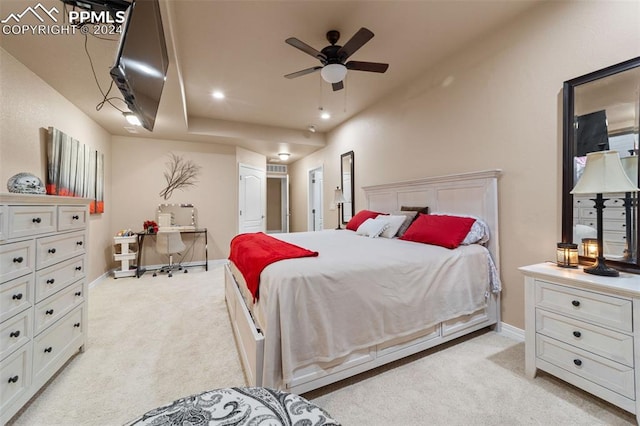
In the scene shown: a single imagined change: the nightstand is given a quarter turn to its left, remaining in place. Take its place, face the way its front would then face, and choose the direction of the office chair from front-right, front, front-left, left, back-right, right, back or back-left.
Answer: back-right

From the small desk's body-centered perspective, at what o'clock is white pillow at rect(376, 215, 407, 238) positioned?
The white pillow is roughly at 11 o'clock from the small desk.

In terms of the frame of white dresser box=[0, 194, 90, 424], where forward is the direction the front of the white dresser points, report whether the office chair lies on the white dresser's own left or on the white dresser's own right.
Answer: on the white dresser's own left

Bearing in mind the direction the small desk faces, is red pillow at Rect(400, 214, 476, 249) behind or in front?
in front

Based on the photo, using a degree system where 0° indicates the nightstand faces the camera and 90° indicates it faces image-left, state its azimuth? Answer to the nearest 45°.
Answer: approximately 45°

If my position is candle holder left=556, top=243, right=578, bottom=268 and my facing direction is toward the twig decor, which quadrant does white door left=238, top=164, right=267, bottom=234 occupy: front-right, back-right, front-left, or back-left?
front-right

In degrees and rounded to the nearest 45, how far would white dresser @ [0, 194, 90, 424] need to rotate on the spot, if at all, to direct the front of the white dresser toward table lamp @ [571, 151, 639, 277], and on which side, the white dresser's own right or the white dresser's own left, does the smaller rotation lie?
0° — it already faces it

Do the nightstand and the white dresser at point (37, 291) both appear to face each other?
yes

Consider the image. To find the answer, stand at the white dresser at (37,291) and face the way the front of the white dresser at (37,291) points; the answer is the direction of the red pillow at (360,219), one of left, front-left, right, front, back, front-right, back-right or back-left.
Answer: front-left

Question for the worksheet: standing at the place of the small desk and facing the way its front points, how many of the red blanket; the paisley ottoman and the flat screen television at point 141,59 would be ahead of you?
3

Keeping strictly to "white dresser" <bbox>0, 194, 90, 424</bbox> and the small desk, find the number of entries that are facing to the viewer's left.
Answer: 0

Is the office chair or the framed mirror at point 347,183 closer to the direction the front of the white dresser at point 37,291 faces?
the framed mirror

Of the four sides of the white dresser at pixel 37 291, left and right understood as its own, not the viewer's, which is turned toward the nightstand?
front

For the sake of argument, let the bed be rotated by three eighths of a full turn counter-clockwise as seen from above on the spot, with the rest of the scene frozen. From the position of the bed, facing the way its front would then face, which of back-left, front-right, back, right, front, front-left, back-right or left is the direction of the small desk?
back-left

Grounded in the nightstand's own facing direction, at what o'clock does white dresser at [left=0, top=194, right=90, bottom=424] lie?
The white dresser is roughly at 12 o'clock from the nightstand.

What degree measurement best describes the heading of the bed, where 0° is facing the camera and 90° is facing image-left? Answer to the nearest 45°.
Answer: approximately 45°

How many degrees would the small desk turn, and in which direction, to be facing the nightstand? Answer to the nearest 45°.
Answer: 0° — it already faces it

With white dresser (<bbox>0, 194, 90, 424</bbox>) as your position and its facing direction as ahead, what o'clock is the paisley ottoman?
The paisley ottoman is roughly at 1 o'clock from the white dresser.

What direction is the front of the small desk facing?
toward the camera

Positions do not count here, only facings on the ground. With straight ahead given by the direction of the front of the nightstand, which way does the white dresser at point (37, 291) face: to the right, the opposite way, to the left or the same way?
the opposite way
